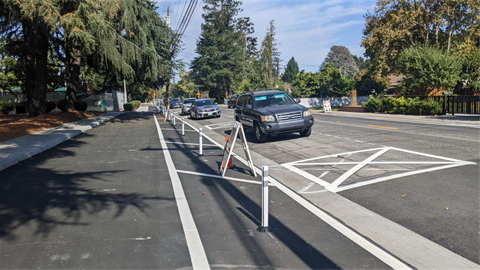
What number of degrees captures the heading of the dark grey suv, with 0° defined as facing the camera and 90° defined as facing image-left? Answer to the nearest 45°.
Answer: approximately 315°

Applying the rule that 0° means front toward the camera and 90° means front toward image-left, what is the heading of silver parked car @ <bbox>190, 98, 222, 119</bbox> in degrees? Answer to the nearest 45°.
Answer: approximately 315°

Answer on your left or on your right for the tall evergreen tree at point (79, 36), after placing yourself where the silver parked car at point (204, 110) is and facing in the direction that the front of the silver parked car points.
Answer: on your right

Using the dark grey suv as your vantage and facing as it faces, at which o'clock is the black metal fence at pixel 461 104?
The black metal fence is roughly at 9 o'clock from the dark grey suv.

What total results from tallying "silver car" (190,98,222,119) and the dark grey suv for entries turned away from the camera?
0

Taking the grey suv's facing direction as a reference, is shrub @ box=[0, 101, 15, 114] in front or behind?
behind

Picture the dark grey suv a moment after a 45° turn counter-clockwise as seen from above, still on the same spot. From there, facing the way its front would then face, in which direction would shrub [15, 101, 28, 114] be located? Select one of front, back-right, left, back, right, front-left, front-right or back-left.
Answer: back-left
